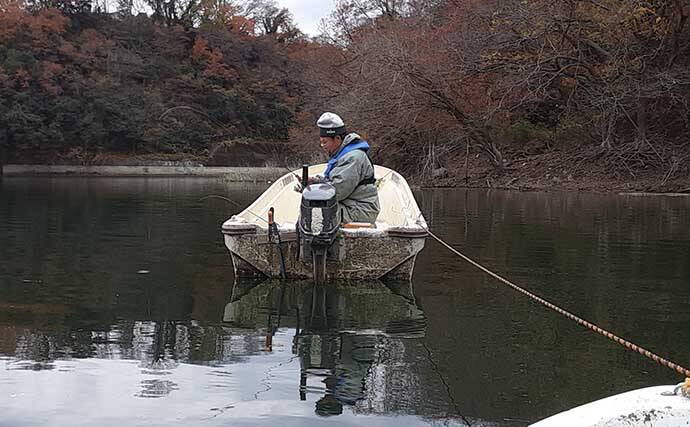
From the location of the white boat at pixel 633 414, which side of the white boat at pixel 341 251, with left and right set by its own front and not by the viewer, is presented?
back

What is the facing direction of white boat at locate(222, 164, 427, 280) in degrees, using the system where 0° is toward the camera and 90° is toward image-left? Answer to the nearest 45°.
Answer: approximately 180°

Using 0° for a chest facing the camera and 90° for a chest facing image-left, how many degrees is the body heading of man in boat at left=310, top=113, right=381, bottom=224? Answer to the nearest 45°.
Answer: approximately 90°

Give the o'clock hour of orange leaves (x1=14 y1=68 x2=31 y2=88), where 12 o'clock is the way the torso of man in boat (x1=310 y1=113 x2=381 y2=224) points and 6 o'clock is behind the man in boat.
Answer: The orange leaves is roughly at 2 o'clock from the man in boat.

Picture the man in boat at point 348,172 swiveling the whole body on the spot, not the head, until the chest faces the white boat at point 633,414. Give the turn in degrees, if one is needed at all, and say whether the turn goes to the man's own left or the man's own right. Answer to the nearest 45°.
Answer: approximately 90° to the man's own left
